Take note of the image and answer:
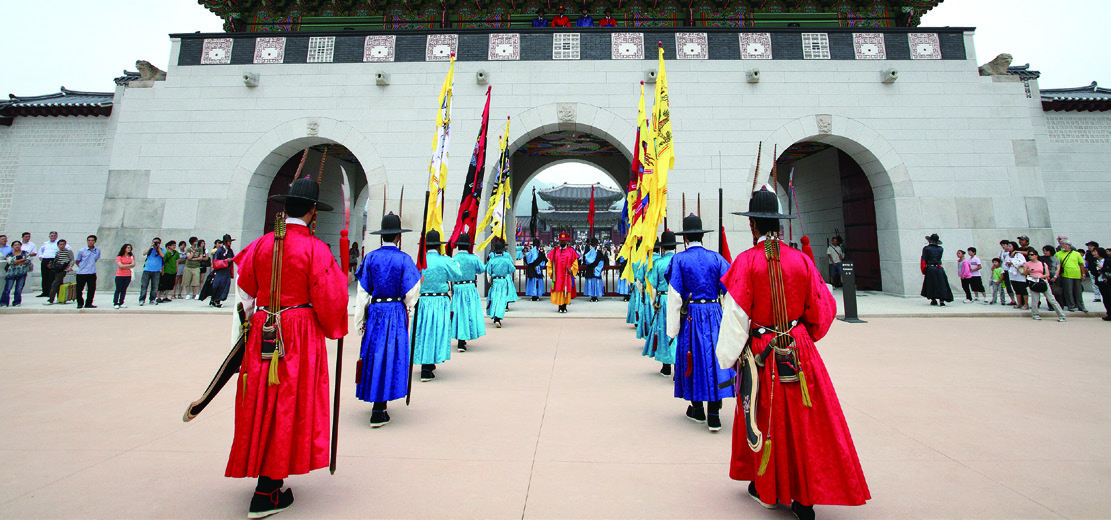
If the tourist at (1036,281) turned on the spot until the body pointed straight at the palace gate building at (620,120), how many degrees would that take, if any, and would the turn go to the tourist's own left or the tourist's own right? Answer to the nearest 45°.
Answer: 0° — they already face it

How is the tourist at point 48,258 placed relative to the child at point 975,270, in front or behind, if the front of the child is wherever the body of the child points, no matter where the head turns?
in front

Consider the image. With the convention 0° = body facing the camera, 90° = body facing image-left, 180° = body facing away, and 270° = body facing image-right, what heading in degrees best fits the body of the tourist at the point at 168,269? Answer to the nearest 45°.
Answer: approximately 315°

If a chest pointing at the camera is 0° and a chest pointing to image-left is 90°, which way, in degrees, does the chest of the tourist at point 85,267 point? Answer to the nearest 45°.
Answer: approximately 315°

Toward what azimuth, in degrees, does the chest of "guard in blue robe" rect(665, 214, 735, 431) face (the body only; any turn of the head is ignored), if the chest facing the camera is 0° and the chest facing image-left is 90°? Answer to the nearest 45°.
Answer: approximately 180°

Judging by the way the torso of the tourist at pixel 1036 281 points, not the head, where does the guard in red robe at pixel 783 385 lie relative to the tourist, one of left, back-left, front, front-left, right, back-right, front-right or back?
front-left

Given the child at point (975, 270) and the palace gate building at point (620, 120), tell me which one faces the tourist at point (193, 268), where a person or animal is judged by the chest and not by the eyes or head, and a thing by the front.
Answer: the child

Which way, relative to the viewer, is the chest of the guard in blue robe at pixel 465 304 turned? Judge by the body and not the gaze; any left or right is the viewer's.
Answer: facing away from the viewer

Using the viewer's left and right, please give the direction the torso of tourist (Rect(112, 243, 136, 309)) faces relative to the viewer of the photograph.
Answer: facing the viewer and to the right of the viewer

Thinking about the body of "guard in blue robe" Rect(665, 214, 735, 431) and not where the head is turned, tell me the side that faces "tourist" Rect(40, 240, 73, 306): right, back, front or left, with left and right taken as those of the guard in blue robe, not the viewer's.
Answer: left

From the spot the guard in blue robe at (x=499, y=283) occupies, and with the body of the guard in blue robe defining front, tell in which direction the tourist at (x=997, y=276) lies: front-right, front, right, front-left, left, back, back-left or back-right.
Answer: right

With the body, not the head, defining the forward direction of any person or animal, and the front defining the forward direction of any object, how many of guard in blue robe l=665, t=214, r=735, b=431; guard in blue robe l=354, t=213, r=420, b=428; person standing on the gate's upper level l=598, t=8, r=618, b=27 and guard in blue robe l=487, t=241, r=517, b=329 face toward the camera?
1

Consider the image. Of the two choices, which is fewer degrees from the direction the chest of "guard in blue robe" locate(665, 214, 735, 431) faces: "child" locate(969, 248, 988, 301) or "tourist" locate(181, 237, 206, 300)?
the child

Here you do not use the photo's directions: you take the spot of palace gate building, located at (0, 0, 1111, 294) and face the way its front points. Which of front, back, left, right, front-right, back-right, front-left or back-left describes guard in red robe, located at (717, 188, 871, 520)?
front

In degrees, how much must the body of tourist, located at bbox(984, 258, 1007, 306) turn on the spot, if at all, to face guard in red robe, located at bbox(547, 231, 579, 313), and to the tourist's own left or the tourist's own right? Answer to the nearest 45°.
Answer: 0° — they already face them

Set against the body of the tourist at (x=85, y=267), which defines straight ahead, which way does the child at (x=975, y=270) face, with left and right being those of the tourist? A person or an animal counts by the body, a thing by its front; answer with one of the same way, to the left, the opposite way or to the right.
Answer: the opposite way

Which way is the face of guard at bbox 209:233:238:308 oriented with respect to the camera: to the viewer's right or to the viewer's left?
to the viewer's right

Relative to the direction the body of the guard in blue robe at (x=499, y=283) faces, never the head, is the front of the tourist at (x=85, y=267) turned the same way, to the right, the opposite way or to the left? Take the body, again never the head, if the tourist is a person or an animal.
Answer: the opposite way
